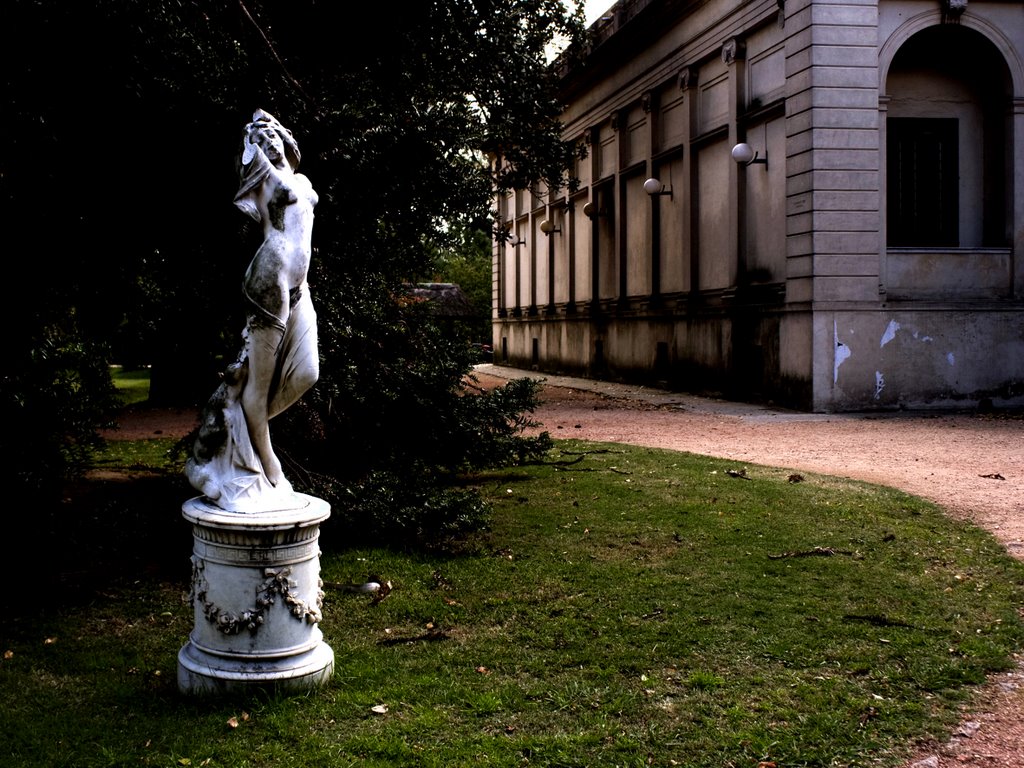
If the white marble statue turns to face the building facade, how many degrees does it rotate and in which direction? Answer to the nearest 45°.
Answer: approximately 90° to its left

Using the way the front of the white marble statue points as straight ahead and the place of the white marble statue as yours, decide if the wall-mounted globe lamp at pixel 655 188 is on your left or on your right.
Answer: on your left

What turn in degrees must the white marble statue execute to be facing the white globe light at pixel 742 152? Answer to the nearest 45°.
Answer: approximately 90° to its left

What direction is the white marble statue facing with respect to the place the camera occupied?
facing the viewer and to the right of the viewer
